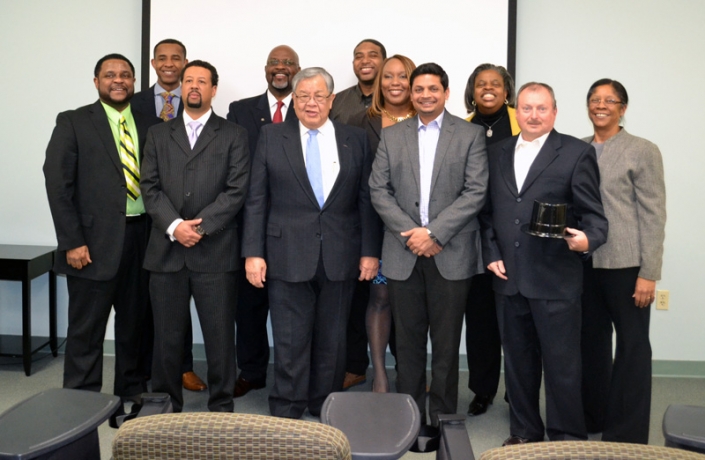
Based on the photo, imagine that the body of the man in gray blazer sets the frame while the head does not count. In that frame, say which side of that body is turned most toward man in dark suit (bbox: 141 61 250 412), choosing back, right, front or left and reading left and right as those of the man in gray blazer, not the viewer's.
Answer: right

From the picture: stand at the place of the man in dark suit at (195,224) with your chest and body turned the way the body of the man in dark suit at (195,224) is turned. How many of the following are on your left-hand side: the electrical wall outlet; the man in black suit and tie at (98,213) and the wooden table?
1

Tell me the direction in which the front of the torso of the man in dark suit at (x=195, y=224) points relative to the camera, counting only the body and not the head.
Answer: toward the camera

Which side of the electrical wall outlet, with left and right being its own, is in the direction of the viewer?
front

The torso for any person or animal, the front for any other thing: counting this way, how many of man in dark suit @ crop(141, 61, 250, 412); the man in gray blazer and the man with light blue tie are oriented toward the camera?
3

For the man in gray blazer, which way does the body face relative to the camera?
toward the camera

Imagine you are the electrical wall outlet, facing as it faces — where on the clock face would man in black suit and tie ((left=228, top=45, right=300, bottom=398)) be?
The man in black suit and tie is roughly at 2 o'clock from the electrical wall outlet.

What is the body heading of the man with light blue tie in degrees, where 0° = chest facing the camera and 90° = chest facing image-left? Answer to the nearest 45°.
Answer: approximately 0°

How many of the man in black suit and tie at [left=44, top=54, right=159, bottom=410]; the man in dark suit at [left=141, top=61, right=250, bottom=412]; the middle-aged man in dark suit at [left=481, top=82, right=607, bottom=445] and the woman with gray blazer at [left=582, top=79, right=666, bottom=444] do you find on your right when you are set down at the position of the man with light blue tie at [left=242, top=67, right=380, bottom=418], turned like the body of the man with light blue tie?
2

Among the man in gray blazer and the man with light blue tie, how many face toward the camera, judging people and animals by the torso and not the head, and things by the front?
2

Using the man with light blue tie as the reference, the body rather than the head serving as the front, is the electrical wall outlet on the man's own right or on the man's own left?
on the man's own left

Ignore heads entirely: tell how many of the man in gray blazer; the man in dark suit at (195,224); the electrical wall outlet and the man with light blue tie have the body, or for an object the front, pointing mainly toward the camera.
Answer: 4
